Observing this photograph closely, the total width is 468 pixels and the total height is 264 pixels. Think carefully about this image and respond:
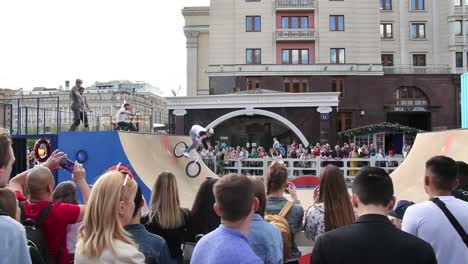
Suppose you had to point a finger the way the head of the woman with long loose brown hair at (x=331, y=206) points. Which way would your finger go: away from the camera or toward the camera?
away from the camera

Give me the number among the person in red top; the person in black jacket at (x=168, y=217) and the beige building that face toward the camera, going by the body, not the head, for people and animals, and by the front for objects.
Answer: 1

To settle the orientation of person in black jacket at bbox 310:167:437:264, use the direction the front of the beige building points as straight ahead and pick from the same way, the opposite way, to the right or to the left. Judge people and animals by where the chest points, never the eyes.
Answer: the opposite way

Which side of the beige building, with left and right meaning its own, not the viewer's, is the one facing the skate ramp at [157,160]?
front

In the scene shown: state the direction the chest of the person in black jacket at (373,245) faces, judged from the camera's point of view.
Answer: away from the camera

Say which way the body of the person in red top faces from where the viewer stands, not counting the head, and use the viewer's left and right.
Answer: facing away from the viewer and to the right of the viewer

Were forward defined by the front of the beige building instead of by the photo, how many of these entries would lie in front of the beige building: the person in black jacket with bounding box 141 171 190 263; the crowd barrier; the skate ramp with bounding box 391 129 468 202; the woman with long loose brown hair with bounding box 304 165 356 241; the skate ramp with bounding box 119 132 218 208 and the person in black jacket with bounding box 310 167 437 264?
6

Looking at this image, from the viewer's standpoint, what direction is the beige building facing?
toward the camera

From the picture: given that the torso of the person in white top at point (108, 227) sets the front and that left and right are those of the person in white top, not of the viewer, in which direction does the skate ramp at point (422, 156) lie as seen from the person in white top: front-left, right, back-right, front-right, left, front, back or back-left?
front

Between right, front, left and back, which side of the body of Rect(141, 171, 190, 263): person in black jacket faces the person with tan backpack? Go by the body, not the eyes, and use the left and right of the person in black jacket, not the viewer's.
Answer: right

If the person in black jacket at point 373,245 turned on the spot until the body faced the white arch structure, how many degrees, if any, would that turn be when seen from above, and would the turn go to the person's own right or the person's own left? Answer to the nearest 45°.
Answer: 0° — they already face it

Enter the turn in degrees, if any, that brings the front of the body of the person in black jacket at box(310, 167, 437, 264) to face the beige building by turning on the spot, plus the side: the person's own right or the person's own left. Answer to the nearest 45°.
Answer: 0° — they already face it

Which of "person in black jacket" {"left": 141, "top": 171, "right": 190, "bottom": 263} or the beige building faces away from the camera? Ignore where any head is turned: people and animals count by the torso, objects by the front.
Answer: the person in black jacket

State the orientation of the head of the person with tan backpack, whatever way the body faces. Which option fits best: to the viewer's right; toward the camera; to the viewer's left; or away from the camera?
away from the camera

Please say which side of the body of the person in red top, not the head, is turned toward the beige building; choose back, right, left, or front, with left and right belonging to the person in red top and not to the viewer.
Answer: front

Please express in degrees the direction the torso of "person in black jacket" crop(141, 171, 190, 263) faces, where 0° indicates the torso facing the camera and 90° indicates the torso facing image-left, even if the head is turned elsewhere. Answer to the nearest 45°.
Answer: approximately 180°

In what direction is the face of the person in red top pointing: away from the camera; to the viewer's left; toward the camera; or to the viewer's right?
away from the camera
